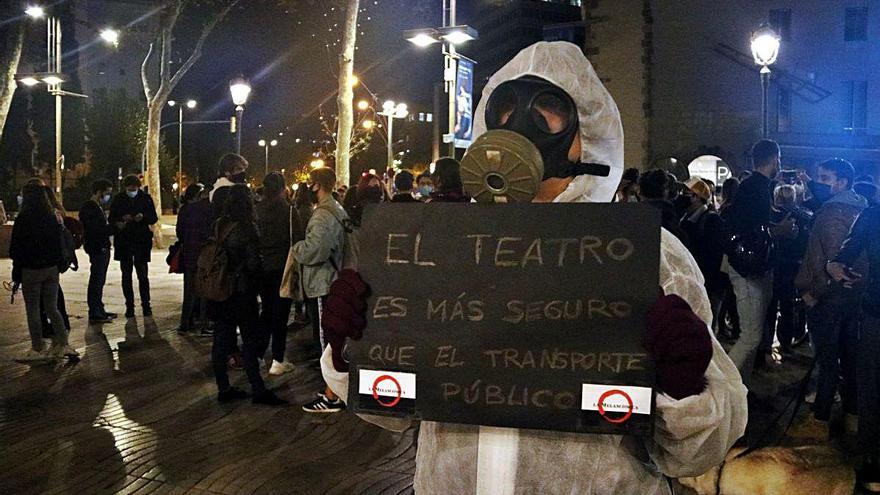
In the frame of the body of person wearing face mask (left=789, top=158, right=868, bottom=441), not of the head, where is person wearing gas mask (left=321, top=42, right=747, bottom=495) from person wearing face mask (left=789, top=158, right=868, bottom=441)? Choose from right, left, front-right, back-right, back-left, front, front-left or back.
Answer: left

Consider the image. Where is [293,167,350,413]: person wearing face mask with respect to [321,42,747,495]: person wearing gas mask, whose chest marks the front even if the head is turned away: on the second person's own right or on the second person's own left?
on the second person's own right

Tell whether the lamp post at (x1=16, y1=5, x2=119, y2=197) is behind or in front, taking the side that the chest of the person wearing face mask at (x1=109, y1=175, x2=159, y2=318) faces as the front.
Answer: behind

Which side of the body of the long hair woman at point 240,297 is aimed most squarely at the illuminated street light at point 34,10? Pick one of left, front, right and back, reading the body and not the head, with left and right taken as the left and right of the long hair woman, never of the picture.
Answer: left

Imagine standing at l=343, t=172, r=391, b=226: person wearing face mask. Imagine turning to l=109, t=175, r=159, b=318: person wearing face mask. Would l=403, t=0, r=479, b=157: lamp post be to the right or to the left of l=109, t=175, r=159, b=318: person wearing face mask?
right

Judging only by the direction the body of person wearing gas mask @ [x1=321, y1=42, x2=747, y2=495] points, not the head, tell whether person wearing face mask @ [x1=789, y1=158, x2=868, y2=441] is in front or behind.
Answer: behind

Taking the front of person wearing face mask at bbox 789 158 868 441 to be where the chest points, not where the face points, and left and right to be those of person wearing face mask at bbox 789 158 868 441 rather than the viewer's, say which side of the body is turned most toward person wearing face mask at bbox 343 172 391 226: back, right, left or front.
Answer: front

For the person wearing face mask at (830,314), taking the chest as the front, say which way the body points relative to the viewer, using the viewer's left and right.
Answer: facing to the left of the viewer

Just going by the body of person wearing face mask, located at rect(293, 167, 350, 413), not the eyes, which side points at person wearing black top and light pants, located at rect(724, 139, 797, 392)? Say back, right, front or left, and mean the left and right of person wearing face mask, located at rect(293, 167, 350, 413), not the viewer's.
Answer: back

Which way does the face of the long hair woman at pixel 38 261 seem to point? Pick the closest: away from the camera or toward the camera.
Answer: away from the camera
